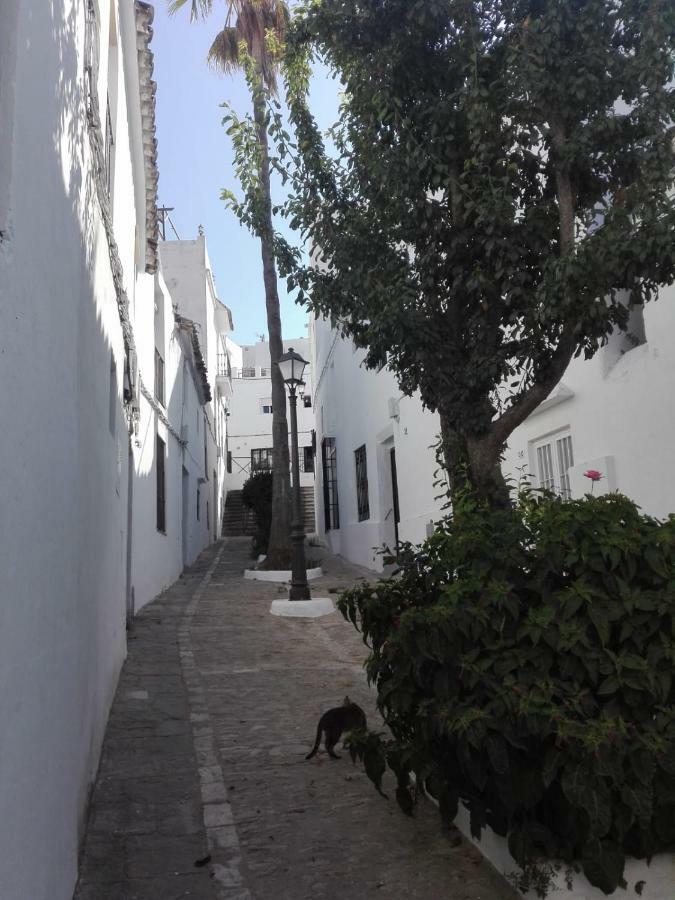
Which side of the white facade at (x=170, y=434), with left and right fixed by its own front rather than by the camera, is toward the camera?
right

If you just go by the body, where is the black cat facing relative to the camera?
to the viewer's right

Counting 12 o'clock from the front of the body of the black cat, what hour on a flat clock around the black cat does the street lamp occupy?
The street lamp is roughly at 9 o'clock from the black cat.

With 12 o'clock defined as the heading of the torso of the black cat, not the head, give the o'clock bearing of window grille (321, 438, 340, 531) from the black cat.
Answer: The window grille is roughly at 9 o'clock from the black cat.

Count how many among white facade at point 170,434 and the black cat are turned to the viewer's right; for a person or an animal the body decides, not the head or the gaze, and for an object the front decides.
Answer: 2

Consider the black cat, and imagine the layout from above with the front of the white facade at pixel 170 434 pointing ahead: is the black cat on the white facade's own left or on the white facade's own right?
on the white facade's own right

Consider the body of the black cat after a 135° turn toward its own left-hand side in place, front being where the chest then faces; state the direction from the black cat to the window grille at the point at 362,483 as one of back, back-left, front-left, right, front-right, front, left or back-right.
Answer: front-right
